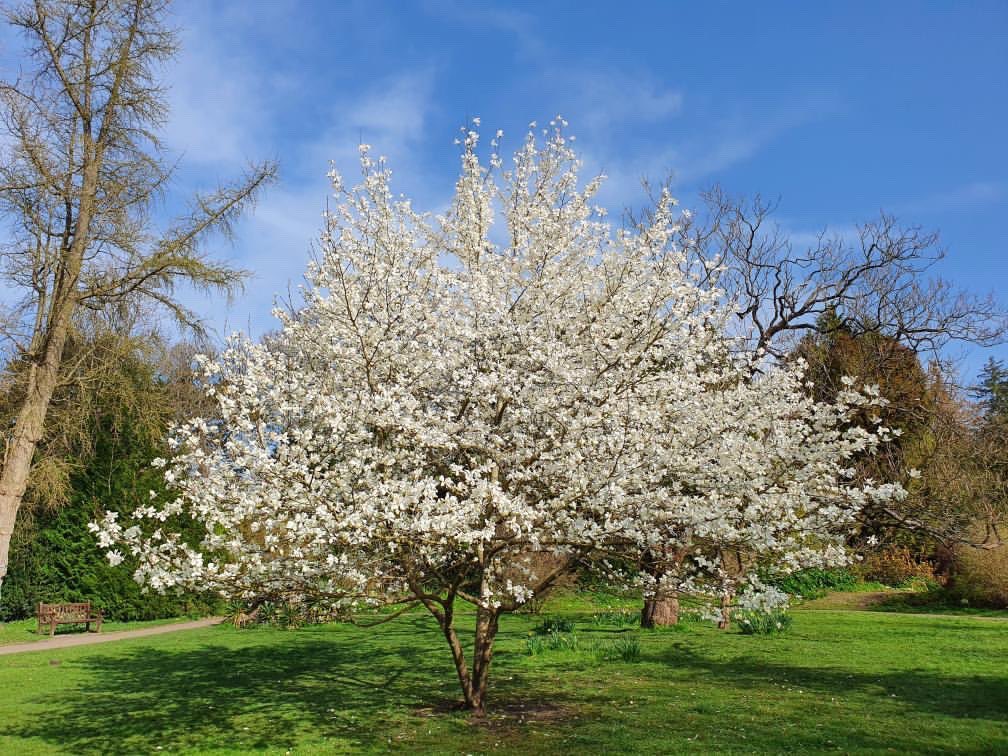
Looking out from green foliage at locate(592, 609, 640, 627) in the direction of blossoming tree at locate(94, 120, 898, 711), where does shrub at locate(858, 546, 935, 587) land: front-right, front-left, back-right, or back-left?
back-left

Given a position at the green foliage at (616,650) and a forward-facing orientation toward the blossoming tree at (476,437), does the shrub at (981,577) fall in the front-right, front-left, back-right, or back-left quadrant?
back-left

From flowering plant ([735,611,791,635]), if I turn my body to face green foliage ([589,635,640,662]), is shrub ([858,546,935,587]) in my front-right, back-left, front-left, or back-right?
back-right

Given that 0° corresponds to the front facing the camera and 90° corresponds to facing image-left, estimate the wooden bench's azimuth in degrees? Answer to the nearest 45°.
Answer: approximately 315°
